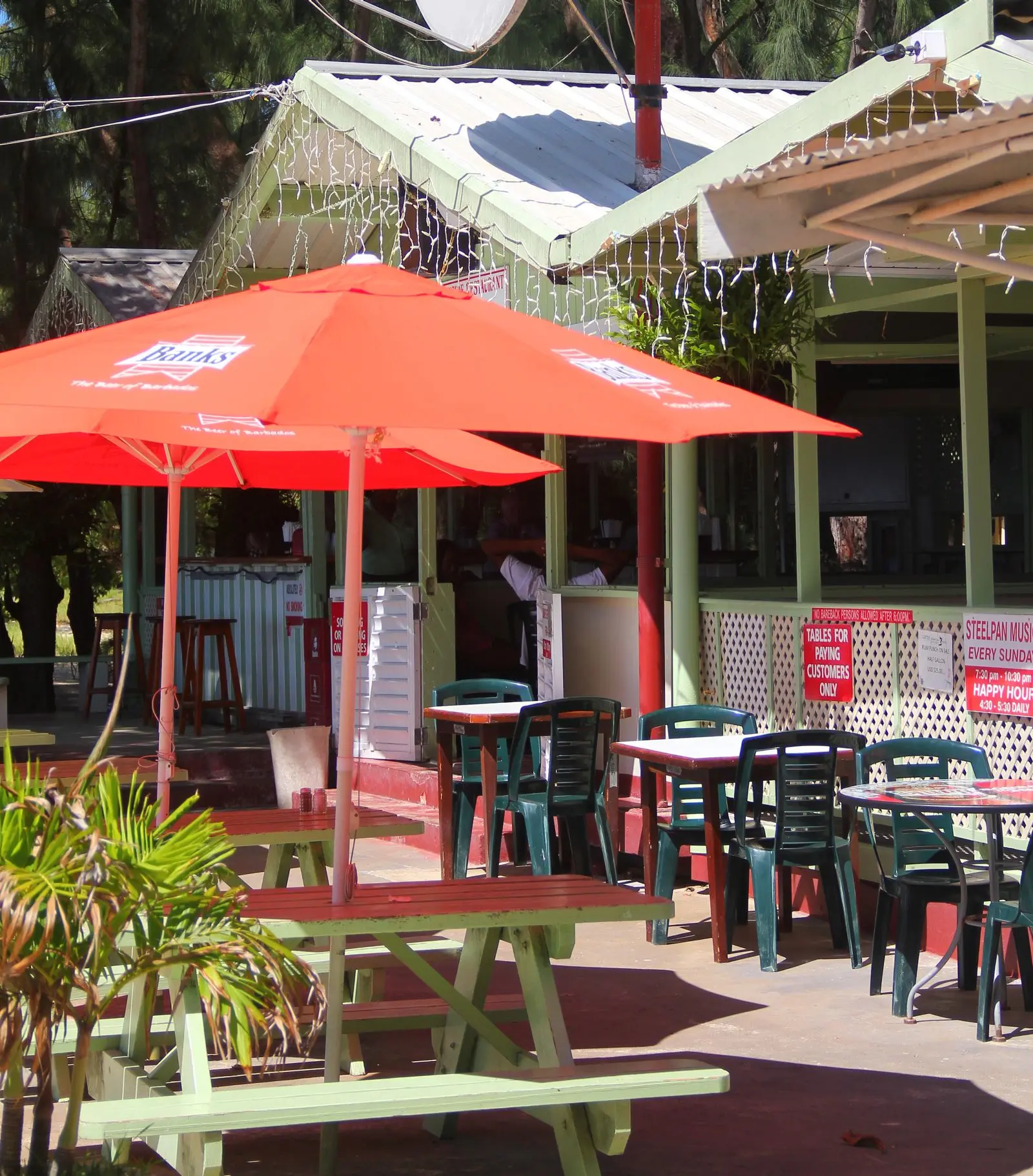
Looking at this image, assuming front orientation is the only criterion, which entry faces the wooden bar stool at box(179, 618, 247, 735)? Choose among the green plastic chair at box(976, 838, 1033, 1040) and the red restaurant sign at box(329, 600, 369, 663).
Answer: the green plastic chair

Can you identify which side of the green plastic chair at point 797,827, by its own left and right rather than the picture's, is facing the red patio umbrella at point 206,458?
left

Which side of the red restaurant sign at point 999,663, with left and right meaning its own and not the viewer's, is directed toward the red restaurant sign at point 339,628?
right

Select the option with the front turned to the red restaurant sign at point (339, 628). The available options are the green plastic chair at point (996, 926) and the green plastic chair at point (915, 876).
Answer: the green plastic chair at point (996, 926)

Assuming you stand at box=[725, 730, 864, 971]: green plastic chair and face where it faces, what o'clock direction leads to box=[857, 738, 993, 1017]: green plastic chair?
box=[857, 738, 993, 1017]: green plastic chair is roughly at 6 o'clock from box=[725, 730, 864, 971]: green plastic chair.

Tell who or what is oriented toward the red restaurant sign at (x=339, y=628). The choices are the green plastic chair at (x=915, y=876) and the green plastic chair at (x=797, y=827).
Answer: the green plastic chair at (x=797, y=827)

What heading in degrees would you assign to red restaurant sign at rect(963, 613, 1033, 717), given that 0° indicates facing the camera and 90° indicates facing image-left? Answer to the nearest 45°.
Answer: approximately 45°

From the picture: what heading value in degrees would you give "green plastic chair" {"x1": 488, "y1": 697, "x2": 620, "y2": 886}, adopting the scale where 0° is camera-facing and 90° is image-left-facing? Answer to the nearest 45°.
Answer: approximately 135°

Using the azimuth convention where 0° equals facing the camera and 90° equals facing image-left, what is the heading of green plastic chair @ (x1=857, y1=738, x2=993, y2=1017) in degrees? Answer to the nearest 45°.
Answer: approximately 315°

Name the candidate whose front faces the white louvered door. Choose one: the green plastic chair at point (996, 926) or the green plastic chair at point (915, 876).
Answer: the green plastic chair at point (996, 926)

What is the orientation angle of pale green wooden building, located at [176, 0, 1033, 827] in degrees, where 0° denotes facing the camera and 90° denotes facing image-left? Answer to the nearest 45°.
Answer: approximately 45°
